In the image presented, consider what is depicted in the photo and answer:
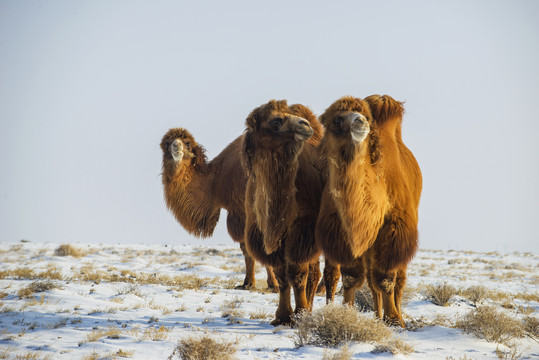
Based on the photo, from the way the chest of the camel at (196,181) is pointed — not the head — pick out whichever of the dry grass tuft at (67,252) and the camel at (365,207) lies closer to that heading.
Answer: the dry grass tuft

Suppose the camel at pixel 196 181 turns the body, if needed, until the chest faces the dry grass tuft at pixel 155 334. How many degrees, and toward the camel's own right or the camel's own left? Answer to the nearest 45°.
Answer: approximately 90° to the camel's own left

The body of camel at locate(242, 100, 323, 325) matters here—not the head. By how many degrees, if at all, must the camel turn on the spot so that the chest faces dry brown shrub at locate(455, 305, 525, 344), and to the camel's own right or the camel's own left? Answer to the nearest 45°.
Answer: approximately 90° to the camel's own left

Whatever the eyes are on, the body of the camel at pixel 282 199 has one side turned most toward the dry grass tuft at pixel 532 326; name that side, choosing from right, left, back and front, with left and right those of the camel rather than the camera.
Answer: left

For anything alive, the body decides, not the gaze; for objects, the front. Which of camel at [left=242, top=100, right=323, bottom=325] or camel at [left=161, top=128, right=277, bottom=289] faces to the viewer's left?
camel at [left=161, top=128, right=277, bottom=289]

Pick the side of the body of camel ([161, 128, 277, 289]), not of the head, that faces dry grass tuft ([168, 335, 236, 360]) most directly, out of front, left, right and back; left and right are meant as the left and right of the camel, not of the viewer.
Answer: left

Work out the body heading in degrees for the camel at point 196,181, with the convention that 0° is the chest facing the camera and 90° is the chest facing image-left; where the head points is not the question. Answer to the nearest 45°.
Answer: approximately 90°

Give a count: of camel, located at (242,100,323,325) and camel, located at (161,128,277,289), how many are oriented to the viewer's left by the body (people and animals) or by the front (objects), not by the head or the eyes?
1

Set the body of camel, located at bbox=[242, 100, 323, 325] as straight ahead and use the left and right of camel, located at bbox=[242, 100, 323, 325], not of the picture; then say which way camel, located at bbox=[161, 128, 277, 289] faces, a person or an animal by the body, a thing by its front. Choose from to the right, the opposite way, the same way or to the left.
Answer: to the right
